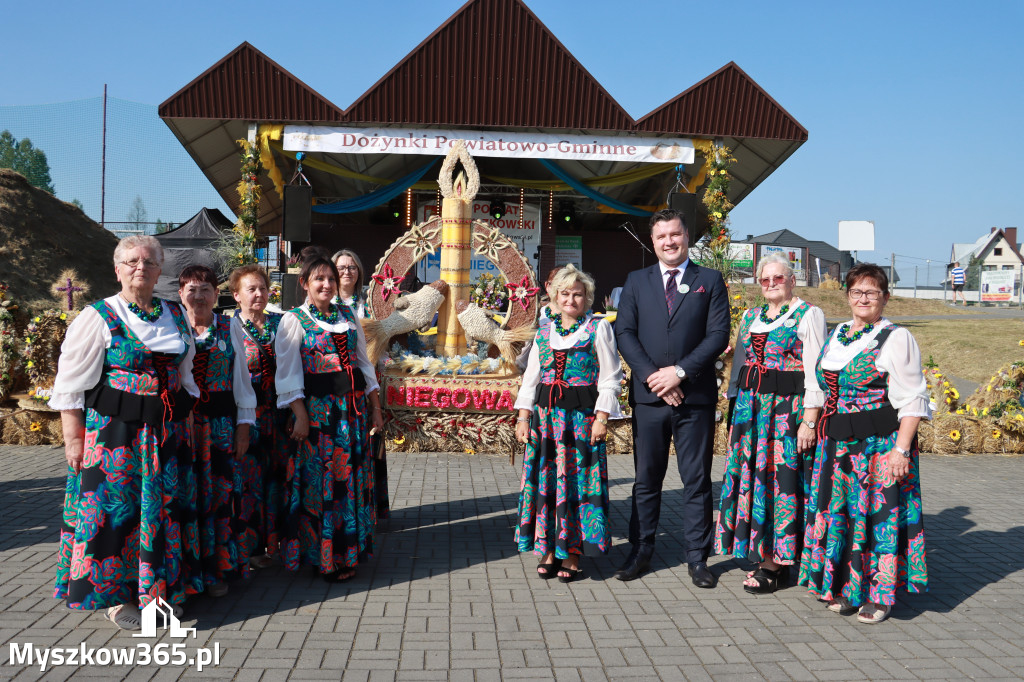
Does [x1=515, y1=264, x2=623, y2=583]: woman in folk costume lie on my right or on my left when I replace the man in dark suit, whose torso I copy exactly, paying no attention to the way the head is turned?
on my right

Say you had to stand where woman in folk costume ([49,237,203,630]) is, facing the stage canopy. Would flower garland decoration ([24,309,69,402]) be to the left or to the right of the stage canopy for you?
left

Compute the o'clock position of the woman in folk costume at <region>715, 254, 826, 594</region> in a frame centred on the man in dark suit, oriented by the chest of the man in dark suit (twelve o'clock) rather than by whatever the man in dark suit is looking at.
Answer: The woman in folk costume is roughly at 9 o'clock from the man in dark suit.

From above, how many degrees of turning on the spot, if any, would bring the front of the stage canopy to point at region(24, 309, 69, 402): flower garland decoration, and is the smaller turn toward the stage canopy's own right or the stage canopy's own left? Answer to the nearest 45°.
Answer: approximately 45° to the stage canopy's own right

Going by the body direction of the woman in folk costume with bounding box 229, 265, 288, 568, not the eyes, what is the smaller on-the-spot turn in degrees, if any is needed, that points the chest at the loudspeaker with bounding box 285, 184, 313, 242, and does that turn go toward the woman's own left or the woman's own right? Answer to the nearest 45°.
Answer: approximately 135° to the woman's own left

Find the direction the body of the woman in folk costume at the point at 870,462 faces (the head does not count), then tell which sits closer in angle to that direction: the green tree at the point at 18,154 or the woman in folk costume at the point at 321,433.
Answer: the woman in folk costume

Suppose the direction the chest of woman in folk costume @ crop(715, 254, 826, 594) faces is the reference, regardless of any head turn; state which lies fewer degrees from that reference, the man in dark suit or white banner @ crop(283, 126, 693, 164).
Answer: the man in dark suit

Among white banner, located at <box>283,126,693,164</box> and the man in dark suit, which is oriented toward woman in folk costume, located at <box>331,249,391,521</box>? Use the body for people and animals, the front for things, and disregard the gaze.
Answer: the white banner

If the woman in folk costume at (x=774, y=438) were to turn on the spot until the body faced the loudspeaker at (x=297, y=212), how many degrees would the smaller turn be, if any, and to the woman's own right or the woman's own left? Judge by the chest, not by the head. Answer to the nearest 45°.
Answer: approximately 90° to the woman's own right
